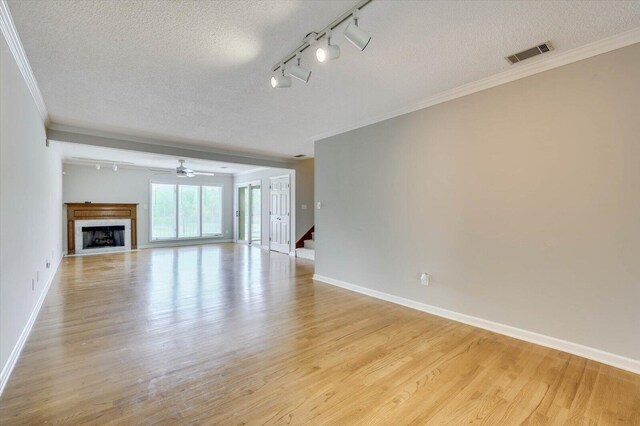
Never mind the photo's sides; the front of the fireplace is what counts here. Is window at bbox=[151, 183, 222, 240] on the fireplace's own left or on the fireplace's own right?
on the fireplace's own left

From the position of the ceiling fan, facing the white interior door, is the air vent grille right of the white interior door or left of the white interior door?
right

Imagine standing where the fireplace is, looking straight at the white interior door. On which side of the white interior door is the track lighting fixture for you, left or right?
right

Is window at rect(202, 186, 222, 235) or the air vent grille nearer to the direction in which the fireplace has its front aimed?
the air vent grille

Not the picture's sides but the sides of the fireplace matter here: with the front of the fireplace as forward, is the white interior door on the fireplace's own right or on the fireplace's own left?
on the fireplace's own left

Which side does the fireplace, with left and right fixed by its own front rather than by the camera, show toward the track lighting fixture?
front

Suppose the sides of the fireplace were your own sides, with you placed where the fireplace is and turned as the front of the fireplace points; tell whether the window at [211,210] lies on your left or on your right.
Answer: on your left

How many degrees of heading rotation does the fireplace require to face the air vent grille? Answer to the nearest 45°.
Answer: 0° — it already faces it

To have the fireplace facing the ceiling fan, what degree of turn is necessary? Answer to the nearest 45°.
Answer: approximately 45° to its left

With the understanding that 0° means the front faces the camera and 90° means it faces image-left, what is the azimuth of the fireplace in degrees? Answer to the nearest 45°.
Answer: approximately 0°
